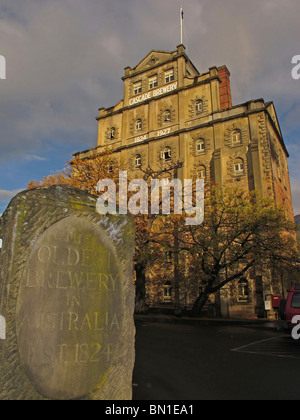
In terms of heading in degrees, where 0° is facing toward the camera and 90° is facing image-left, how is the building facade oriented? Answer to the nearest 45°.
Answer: approximately 45°
